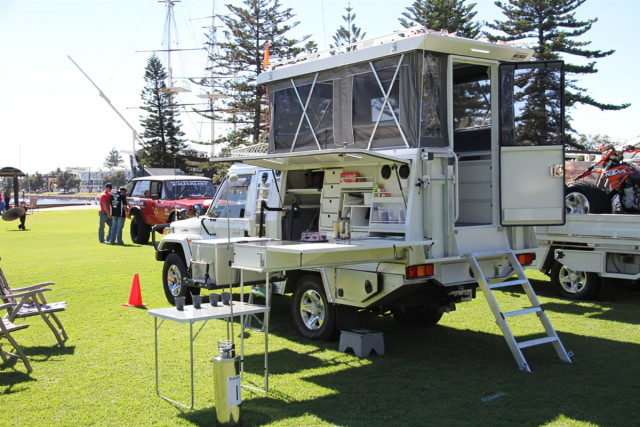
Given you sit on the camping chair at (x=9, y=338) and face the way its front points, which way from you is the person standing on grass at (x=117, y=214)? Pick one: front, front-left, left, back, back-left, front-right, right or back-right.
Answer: left

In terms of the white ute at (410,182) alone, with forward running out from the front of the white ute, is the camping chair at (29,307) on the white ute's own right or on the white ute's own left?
on the white ute's own left

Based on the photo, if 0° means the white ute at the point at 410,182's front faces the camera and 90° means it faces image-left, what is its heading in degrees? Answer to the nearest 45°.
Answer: approximately 135°

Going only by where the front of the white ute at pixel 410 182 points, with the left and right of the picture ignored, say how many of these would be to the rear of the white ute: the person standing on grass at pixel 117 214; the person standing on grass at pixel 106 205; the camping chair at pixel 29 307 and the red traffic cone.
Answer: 0

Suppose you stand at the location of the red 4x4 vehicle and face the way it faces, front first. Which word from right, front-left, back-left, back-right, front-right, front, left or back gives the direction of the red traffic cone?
front-right

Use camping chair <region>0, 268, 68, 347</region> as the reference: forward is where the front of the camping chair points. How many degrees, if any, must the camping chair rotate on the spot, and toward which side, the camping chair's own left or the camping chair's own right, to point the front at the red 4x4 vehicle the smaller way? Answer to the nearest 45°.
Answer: approximately 90° to the camping chair's own left

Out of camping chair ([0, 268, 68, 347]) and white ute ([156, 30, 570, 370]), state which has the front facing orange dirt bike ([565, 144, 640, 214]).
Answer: the camping chair

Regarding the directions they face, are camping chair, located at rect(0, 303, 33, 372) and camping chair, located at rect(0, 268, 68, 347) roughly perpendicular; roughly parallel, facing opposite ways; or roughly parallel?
roughly parallel

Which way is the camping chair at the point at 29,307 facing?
to the viewer's right

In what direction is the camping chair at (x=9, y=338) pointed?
to the viewer's right

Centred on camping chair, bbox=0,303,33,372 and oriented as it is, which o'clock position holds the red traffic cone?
The red traffic cone is roughly at 10 o'clock from the camping chair.

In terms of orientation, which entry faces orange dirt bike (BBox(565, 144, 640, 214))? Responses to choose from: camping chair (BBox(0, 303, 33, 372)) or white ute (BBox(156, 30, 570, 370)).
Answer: the camping chair

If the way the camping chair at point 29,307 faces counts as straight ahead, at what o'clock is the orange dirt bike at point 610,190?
The orange dirt bike is roughly at 12 o'clock from the camping chair.

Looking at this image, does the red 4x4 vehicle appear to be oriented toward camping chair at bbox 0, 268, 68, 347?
no

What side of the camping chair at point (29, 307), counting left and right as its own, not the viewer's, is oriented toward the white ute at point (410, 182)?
front
